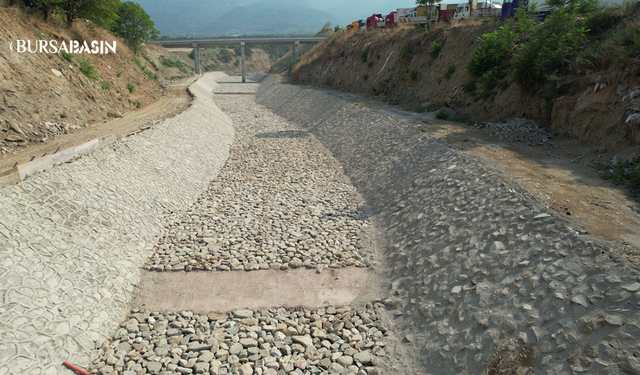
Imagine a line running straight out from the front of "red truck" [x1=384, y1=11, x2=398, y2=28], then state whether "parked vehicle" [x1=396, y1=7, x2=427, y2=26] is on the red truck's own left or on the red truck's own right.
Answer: on the red truck's own left

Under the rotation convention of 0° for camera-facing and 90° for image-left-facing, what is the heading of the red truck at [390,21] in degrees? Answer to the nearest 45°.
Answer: approximately 45°

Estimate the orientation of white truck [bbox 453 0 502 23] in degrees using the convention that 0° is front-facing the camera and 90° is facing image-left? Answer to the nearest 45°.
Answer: approximately 45°

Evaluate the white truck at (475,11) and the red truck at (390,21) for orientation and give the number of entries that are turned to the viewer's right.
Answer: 0

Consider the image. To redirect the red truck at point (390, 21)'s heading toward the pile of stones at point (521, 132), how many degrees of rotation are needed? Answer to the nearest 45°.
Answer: approximately 45° to its left
